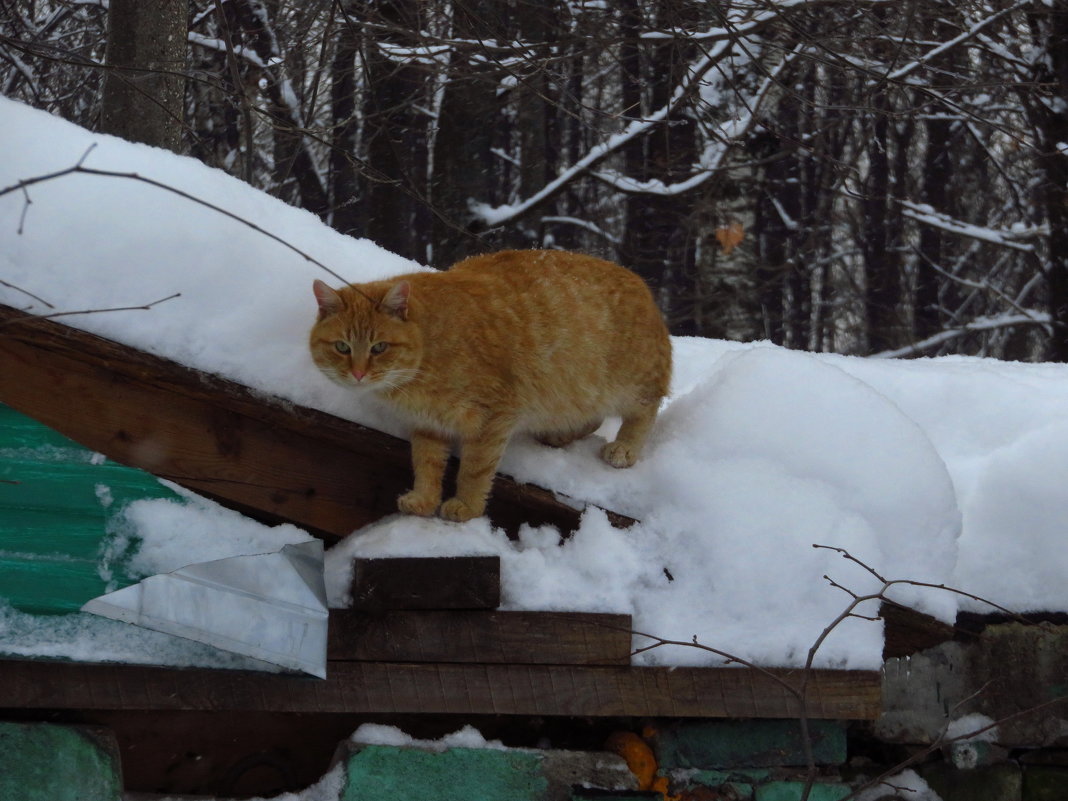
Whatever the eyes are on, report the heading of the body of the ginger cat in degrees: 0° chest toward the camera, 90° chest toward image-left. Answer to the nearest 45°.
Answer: approximately 45°

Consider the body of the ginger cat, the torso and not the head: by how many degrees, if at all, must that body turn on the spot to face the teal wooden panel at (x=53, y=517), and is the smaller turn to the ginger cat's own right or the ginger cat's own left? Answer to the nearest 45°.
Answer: approximately 45° to the ginger cat's own right

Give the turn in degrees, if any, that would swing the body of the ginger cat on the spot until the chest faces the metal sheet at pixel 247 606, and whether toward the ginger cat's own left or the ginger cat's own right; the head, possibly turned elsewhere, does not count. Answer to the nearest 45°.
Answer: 0° — it already faces it
